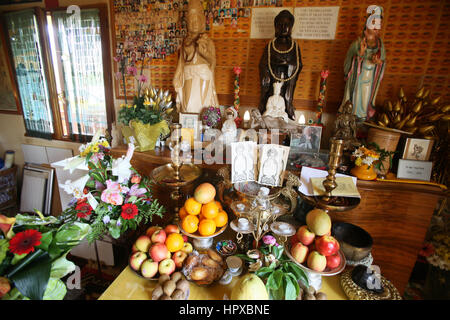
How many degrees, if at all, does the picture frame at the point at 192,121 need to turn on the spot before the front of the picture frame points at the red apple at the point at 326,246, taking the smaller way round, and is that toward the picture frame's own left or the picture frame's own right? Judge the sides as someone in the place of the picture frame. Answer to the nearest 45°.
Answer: approximately 45° to the picture frame's own left

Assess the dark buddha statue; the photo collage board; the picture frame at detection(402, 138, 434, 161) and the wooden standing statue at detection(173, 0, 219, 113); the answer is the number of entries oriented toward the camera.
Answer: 4

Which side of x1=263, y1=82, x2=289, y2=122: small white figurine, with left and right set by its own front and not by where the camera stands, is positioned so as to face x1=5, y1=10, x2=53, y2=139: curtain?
right

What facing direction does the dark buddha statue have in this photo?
toward the camera

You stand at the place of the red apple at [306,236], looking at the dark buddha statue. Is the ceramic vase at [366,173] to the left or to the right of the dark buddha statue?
right

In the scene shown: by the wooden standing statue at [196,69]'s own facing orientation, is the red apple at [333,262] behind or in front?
in front

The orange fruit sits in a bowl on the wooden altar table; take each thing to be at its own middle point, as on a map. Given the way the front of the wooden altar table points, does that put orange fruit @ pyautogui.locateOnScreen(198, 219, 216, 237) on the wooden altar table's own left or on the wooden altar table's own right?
on the wooden altar table's own right

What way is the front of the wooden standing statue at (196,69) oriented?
toward the camera

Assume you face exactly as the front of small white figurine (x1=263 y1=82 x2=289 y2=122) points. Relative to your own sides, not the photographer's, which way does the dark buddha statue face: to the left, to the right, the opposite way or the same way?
the same way

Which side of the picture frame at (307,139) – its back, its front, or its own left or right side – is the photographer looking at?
front

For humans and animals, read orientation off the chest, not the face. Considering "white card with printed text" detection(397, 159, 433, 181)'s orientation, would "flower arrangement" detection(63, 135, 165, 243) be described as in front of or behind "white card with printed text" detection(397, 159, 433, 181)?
in front

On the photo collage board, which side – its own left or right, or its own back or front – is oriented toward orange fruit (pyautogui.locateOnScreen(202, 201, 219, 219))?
front

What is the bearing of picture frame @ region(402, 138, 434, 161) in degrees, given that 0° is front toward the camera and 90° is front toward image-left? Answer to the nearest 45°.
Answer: approximately 0°

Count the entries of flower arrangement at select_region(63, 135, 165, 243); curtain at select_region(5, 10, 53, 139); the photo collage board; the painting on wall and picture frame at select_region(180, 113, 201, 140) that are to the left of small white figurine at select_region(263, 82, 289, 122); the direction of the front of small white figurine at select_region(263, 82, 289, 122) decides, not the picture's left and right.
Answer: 0

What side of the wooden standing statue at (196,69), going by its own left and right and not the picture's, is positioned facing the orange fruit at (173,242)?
front
